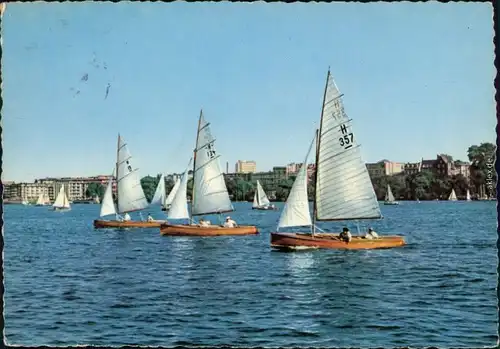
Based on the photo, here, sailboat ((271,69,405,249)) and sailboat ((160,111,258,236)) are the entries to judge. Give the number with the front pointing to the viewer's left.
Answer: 2

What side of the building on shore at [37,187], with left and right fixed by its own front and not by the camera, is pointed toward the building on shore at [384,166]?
left

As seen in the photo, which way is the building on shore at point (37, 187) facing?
toward the camera

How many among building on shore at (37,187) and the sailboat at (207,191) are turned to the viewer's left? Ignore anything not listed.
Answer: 1

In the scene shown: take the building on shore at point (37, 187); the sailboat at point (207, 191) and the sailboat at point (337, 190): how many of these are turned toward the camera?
1

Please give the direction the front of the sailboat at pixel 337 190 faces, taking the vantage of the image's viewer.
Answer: facing to the left of the viewer

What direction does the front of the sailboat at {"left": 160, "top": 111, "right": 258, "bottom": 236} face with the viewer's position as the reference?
facing to the left of the viewer

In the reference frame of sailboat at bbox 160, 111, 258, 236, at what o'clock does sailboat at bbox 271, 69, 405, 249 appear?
sailboat at bbox 271, 69, 405, 249 is roughly at 8 o'clock from sailboat at bbox 160, 111, 258, 236.

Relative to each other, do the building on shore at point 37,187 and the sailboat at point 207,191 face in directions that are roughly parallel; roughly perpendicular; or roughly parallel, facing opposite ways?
roughly perpendicular

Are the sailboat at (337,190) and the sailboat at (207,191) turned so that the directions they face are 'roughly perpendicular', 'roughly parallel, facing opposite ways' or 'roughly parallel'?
roughly parallel

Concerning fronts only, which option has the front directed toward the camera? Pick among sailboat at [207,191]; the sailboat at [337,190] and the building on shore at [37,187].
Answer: the building on shore
